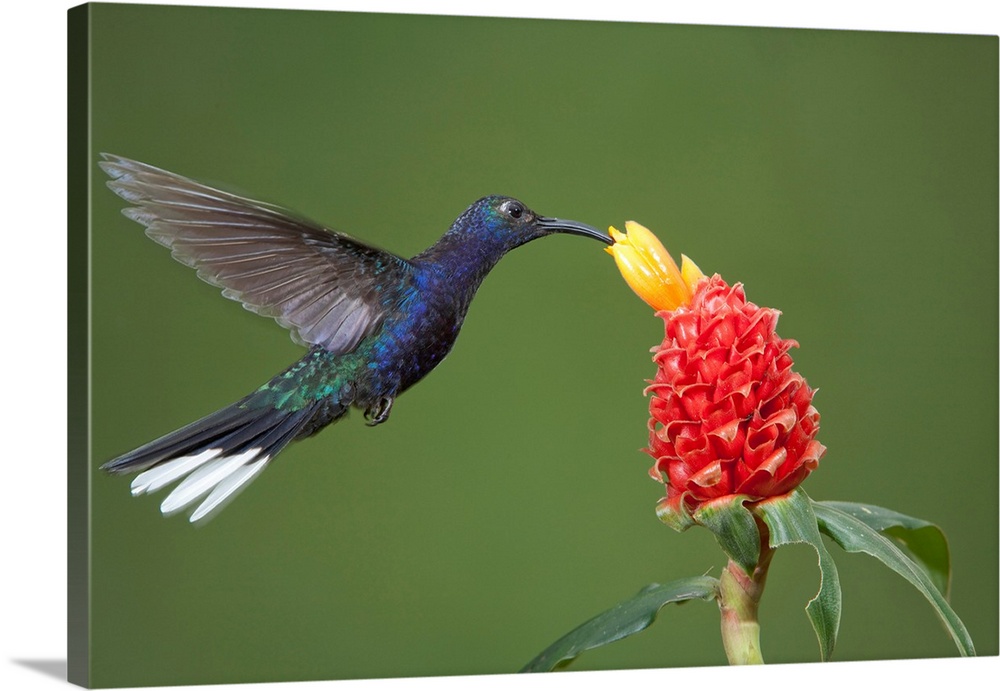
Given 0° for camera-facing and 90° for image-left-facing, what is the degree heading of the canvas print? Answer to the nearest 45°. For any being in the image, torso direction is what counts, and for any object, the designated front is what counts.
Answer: approximately 315°
